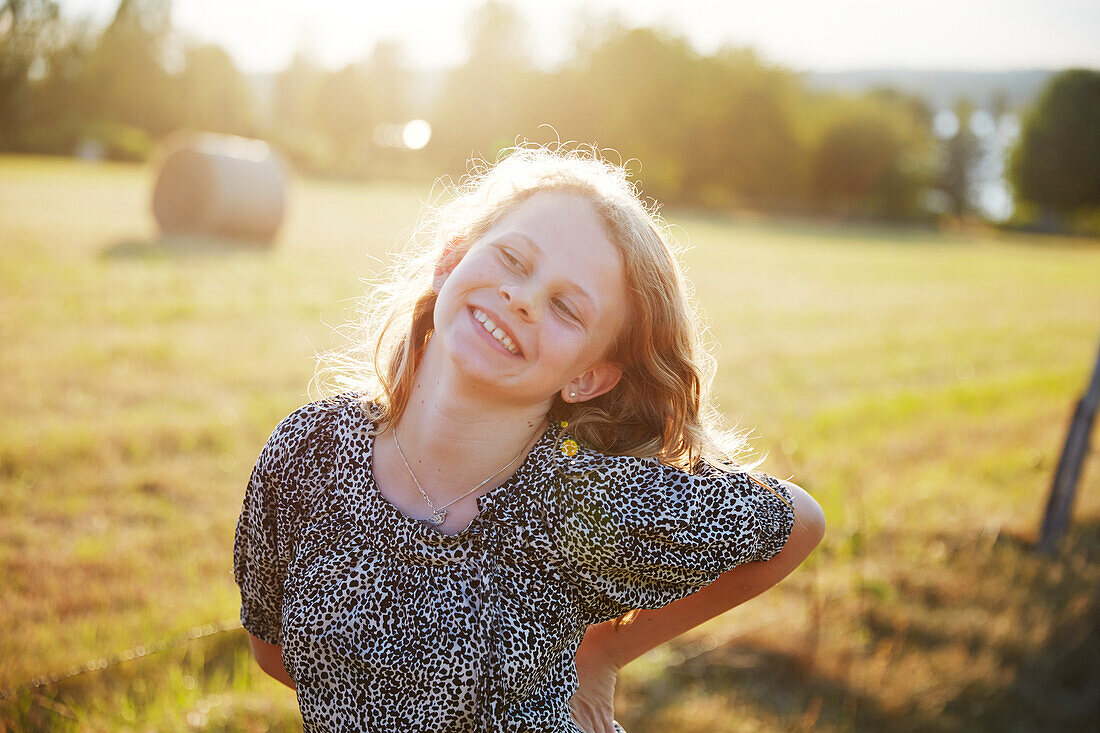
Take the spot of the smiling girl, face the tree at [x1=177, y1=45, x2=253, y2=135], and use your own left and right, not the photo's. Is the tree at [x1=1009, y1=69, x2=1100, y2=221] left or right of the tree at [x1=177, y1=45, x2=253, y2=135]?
right

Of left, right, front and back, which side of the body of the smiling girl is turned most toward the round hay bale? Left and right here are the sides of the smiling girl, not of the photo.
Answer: back

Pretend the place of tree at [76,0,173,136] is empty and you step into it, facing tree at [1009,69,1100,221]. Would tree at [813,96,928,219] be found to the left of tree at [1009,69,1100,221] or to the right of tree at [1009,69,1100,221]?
left

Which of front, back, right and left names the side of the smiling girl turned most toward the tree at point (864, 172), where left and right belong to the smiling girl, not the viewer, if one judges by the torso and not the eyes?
back

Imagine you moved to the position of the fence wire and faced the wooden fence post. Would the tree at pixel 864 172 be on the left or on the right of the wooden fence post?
left

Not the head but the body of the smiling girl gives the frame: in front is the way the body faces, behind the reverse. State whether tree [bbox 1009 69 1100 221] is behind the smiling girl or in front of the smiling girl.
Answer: behind

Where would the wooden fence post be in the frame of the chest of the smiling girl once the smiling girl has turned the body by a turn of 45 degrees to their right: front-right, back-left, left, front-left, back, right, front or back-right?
back

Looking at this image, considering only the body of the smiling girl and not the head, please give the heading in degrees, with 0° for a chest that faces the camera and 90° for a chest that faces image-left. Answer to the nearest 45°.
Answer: approximately 0°
